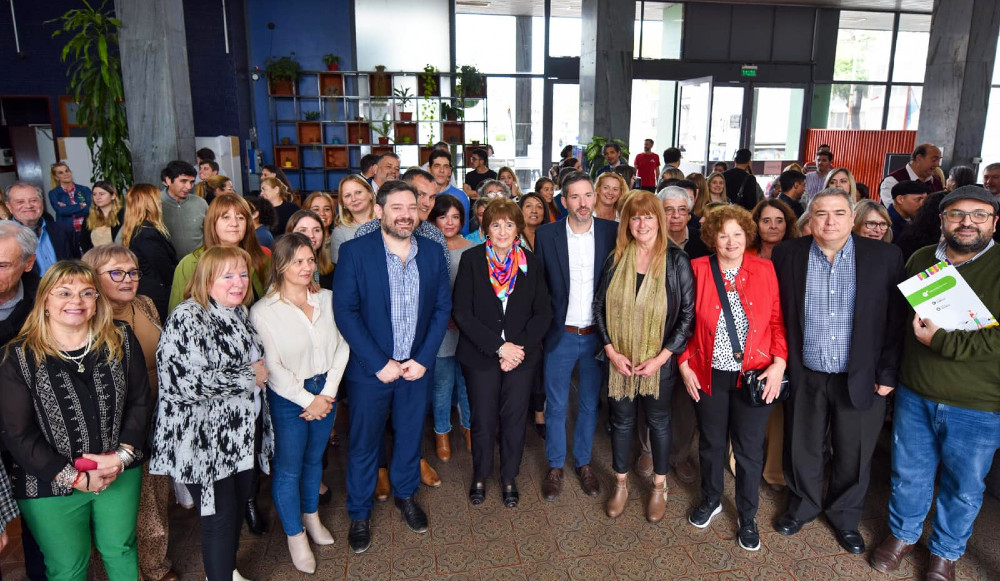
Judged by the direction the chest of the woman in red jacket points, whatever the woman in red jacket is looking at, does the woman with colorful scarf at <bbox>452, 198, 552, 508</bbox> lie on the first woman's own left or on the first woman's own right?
on the first woman's own right

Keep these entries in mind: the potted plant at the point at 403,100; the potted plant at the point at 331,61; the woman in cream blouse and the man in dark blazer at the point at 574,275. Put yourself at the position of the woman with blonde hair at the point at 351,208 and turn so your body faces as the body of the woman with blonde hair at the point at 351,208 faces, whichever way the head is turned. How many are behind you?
2

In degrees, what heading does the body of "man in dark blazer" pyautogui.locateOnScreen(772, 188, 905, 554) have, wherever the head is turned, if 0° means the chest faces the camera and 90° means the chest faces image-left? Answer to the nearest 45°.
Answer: approximately 0°

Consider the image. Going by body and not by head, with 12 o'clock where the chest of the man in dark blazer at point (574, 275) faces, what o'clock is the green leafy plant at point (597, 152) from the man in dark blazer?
The green leafy plant is roughly at 6 o'clock from the man in dark blazer.

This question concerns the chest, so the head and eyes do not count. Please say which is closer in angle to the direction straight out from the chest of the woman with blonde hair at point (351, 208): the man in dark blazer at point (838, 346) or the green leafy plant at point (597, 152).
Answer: the man in dark blazer

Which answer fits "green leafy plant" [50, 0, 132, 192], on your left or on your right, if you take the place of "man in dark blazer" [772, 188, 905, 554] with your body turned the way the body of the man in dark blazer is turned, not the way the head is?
on your right

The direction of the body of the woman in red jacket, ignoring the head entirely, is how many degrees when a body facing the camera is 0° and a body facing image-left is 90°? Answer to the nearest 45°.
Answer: approximately 0°
